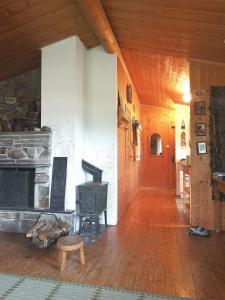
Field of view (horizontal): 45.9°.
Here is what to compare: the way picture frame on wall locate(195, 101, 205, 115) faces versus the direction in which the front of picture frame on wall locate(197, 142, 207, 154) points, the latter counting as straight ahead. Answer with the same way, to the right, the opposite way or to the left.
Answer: the same way

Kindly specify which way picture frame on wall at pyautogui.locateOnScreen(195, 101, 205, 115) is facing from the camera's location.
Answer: facing the viewer

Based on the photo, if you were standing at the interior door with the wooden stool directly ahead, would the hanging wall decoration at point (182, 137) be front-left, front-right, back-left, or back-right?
front-left

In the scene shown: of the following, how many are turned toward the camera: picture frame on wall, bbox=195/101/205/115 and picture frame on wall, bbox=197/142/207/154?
2

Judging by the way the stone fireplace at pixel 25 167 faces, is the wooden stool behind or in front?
in front

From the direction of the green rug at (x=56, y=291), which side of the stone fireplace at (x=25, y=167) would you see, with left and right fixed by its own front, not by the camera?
front

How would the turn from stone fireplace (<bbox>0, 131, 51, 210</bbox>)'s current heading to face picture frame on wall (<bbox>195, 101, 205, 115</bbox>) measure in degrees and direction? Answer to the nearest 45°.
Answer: approximately 90° to its left

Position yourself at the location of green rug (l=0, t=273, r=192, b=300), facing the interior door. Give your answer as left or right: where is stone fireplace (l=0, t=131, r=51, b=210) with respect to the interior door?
left

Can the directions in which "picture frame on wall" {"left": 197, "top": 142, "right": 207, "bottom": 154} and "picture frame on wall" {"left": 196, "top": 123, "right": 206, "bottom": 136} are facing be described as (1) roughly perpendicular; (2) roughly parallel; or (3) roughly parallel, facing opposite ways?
roughly parallel

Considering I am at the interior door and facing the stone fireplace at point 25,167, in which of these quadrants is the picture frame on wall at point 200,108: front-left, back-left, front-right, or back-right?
front-left

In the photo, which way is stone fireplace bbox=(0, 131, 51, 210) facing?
toward the camera

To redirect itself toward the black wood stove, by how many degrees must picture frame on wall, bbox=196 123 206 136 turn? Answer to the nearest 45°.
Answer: approximately 45° to its right

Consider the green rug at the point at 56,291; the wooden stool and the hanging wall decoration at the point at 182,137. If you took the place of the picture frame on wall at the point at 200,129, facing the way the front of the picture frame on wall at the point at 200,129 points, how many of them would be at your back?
1
